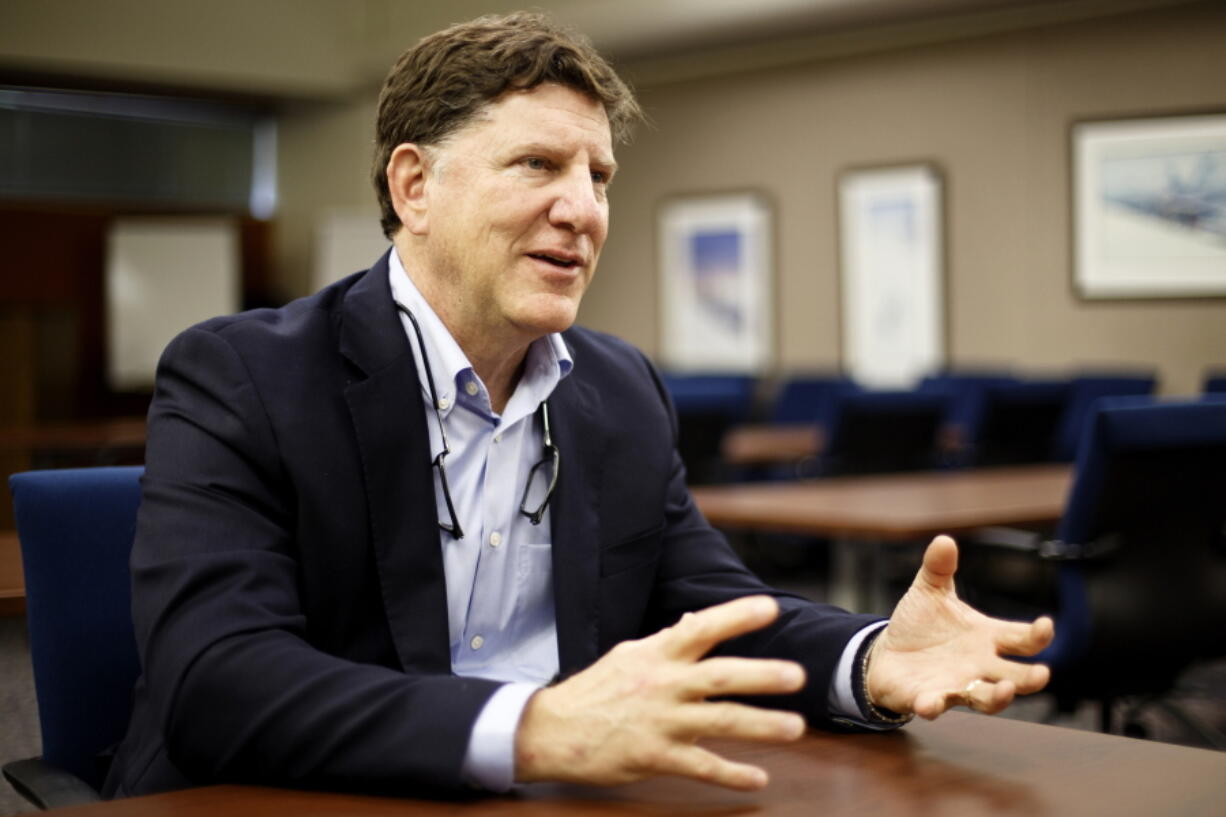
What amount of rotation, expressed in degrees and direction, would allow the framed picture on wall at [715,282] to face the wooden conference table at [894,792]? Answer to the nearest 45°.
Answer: approximately 45° to its left

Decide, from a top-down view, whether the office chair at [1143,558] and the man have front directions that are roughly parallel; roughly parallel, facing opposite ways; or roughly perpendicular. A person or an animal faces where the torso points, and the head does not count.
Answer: roughly parallel, facing opposite ways

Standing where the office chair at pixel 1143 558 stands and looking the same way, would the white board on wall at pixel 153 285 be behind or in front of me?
in front

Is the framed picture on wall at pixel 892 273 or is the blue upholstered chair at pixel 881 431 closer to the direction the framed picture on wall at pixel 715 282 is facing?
the blue upholstered chair

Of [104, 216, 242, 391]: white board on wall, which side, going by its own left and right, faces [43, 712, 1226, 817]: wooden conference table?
front

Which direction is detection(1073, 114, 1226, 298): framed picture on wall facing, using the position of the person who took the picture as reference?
facing the viewer and to the left of the viewer

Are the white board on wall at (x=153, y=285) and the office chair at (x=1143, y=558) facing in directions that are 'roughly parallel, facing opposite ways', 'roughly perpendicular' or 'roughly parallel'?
roughly parallel, facing opposite ways

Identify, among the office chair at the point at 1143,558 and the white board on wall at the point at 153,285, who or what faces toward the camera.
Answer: the white board on wall

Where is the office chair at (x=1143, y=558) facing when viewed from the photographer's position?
facing away from the viewer and to the left of the viewer

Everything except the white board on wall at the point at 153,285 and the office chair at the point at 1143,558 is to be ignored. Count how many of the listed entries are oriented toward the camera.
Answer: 1

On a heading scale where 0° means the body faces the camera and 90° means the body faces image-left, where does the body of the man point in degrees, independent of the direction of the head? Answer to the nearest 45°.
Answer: approximately 315°

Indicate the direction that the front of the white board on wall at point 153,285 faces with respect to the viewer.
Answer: facing the viewer

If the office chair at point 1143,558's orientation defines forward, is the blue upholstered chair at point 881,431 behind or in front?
in front

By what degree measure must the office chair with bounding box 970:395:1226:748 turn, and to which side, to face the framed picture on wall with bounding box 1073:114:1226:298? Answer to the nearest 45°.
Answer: approximately 45° to its right

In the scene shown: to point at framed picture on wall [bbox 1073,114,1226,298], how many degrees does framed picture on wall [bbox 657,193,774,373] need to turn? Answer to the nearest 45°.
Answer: approximately 90° to its left

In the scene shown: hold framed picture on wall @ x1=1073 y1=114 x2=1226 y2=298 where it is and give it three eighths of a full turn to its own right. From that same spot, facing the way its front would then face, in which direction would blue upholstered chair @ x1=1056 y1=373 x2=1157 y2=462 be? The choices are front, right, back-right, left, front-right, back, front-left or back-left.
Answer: back
